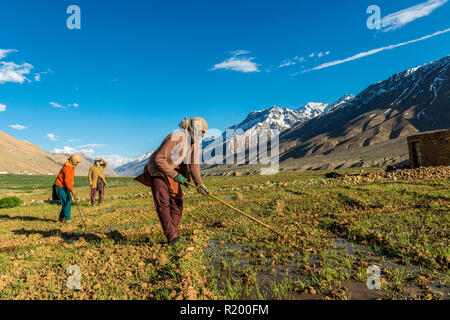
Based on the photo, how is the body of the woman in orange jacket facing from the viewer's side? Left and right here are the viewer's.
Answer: facing to the right of the viewer

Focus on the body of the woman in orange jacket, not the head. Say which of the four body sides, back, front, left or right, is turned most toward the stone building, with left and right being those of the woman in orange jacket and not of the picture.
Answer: front
